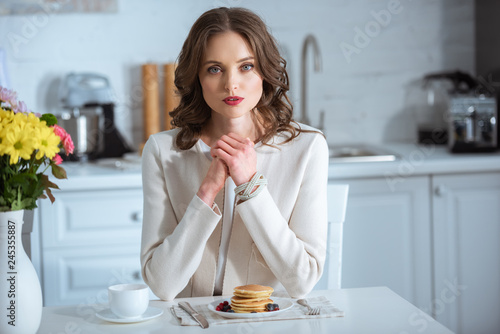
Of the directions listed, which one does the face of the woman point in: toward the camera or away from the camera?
toward the camera

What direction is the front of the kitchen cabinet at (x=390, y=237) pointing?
toward the camera

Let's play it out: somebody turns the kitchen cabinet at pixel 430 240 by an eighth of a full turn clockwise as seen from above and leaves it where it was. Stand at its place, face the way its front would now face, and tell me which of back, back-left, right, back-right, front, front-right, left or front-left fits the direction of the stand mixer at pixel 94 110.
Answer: front-right

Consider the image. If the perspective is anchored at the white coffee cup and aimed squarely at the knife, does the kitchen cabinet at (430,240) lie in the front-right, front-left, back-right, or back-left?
front-left

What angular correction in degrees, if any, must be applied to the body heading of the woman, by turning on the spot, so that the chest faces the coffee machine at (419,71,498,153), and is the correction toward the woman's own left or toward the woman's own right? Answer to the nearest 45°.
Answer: approximately 135° to the woman's own left

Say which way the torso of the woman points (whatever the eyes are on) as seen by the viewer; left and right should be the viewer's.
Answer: facing the viewer

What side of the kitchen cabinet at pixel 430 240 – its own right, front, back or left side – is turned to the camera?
front

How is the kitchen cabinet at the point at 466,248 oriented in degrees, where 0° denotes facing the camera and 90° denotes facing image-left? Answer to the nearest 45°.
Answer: approximately 0°

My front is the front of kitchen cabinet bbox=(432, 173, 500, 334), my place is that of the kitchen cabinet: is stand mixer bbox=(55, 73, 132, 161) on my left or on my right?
on my right

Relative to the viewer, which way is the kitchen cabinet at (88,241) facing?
toward the camera

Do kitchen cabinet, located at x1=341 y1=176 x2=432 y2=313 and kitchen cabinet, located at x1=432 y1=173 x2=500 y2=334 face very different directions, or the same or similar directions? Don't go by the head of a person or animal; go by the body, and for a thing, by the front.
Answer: same or similar directions

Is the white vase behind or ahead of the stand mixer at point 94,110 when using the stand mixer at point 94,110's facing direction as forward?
ahead

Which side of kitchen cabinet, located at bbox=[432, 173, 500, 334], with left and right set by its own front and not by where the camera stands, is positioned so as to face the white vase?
front

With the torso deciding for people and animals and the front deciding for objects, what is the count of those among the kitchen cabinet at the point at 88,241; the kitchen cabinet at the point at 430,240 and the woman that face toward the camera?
3
